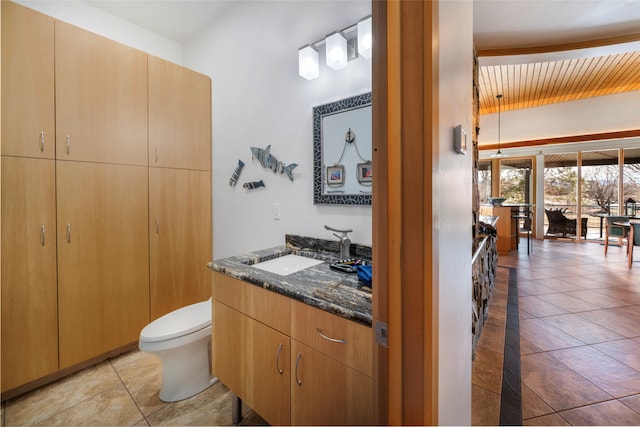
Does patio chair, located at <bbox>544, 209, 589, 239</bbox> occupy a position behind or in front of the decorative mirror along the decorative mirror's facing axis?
behind

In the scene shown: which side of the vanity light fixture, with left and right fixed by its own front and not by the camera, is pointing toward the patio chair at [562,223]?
back

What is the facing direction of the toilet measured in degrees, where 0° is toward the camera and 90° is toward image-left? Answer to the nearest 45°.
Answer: approximately 45°

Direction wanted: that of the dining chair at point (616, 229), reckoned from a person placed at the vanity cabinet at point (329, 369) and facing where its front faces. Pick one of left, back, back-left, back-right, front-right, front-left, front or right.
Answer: back

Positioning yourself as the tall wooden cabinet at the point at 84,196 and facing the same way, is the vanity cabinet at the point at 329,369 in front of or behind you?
in front

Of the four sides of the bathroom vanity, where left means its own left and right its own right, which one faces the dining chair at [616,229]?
back
